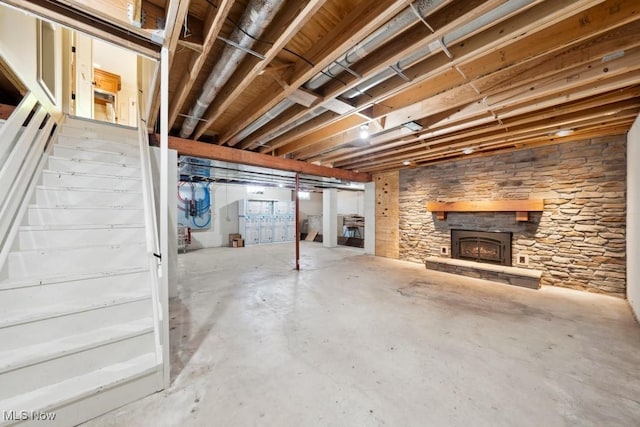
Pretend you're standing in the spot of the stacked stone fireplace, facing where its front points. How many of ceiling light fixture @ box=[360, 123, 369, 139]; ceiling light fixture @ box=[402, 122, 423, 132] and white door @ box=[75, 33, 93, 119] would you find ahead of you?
3

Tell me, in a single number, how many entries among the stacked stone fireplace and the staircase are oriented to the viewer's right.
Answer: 0

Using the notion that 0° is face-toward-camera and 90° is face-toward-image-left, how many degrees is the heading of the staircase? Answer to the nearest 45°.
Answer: approximately 0°

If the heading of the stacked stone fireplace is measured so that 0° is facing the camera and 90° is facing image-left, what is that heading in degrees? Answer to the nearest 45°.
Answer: approximately 45°

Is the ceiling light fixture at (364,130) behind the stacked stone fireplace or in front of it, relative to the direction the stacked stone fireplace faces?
in front

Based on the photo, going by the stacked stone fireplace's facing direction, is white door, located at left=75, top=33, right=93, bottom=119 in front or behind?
in front

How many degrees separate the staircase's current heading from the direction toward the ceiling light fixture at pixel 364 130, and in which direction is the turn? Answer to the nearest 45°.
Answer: approximately 90° to its left

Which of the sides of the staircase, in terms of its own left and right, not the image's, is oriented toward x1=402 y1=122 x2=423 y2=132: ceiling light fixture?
left

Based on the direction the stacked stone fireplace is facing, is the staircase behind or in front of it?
in front

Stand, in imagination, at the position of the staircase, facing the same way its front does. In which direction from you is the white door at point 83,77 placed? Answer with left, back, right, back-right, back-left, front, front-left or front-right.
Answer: back
